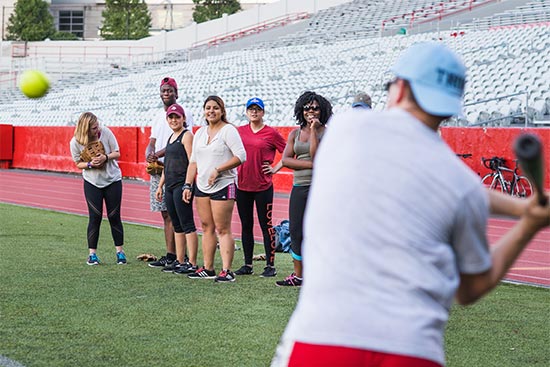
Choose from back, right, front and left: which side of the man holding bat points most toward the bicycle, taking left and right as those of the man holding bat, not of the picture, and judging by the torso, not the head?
front

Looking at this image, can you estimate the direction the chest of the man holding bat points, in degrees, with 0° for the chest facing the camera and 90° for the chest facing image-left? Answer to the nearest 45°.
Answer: approximately 180°

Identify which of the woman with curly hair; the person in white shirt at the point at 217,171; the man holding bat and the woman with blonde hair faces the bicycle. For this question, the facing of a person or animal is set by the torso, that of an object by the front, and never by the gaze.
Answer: the man holding bat

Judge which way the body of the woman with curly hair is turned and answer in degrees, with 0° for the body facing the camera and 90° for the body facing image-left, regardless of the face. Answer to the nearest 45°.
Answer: approximately 45°

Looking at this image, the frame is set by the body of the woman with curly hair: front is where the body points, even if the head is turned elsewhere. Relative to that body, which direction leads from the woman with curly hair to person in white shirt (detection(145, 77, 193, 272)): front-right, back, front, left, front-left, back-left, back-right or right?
right

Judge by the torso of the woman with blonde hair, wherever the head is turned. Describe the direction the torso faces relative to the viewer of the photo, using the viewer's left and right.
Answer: facing the viewer

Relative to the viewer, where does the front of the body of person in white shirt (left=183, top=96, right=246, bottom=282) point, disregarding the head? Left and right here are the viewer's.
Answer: facing the viewer and to the left of the viewer

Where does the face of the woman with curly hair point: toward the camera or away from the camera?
toward the camera

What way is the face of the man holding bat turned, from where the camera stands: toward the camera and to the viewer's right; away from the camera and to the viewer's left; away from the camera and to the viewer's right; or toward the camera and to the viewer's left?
away from the camera and to the viewer's left

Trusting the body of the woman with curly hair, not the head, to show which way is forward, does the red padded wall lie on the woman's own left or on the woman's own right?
on the woman's own right
